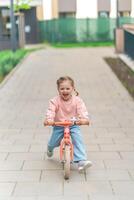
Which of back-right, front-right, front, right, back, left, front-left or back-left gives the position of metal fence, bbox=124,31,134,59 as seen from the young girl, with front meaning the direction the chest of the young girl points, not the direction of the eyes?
back

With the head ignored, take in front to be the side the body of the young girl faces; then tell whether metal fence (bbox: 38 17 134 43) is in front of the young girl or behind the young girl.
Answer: behind

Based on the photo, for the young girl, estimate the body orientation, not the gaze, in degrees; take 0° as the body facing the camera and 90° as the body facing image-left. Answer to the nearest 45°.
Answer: approximately 0°
